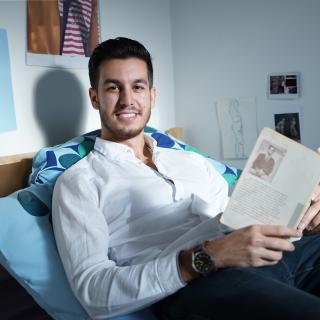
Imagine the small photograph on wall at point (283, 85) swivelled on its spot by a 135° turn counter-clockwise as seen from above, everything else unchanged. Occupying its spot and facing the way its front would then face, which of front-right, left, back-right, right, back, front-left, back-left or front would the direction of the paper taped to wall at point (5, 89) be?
back

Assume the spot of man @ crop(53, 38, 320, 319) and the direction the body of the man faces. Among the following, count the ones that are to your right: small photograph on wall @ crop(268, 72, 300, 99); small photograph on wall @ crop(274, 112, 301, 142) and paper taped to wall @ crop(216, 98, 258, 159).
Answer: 0

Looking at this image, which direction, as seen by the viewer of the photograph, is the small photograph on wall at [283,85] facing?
facing the viewer

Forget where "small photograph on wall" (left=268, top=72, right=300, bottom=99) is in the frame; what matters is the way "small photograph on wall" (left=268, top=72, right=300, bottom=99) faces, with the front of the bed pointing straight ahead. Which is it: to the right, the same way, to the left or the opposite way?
to the right

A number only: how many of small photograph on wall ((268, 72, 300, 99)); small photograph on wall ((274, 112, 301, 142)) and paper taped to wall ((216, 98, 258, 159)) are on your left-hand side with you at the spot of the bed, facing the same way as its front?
3

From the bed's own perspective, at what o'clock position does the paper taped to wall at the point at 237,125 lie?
The paper taped to wall is roughly at 9 o'clock from the bed.

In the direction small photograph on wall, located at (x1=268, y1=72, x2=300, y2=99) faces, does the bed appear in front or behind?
in front

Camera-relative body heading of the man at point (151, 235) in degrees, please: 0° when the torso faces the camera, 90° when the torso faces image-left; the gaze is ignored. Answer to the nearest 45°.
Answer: approximately 315°

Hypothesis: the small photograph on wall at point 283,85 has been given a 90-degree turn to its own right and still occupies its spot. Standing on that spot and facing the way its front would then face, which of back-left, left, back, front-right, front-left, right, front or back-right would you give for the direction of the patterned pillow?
front-left

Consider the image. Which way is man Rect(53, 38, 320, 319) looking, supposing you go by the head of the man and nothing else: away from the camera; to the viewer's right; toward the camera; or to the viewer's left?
toward the camera

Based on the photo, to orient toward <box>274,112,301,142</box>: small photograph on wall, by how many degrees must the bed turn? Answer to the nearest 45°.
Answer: approximately 90° to its left

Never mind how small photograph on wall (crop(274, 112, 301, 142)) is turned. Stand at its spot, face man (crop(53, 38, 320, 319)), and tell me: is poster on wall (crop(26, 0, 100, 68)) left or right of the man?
right

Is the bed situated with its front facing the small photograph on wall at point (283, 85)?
no
